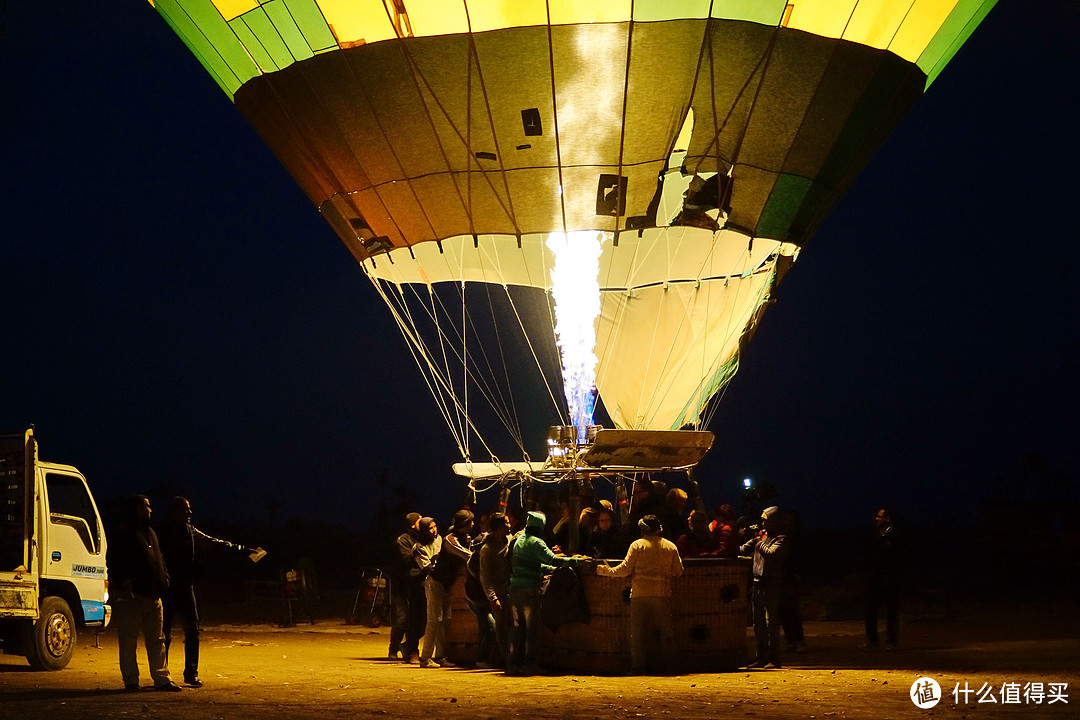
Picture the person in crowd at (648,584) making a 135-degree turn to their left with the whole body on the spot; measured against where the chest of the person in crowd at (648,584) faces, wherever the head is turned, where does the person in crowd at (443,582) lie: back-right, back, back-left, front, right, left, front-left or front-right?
right

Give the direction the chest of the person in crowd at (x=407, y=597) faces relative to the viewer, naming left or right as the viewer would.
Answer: facing to the right of the viewer

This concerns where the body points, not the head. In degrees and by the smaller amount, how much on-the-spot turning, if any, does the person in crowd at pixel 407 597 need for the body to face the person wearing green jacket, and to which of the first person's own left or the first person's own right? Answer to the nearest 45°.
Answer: approximately 45° to the first person's own right

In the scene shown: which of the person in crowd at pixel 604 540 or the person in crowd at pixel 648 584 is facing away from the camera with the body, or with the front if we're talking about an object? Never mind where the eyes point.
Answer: the person in crowd at pixel 648 584

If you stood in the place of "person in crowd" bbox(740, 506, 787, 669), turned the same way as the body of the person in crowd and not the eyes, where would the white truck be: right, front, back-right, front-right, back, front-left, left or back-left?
front-right

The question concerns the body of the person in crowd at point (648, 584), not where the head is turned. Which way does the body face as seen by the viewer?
away from the camera

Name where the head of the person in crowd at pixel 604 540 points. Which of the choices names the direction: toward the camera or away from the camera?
toward the camera

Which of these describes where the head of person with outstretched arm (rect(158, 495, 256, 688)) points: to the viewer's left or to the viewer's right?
to the viewer's right

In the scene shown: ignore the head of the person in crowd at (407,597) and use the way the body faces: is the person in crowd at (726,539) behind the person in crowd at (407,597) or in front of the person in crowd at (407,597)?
in front

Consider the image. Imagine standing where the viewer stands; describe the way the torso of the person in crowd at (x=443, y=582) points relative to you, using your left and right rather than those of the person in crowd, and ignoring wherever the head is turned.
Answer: facing to the right of the viewer

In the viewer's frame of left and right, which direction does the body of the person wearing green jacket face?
facing away from the viewer and to the right of the viewer

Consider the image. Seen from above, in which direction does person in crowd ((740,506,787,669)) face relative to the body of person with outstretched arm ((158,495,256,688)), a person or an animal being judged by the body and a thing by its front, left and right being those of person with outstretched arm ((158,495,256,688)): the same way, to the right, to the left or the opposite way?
the opposite way

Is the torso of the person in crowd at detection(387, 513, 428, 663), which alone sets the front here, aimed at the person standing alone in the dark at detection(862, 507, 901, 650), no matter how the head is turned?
yes

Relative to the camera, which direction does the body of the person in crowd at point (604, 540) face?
toward the camera

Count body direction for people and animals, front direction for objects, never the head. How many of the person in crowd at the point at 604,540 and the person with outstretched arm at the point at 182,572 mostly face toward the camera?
1

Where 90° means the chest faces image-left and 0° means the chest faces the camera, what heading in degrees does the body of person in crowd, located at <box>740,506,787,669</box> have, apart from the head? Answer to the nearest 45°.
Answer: approximately 45°

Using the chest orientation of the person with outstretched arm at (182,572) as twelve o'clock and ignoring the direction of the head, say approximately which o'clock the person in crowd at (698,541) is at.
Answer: the person in crowd at (698,541) is roughly at 12 o'clock from the person with outstretched arm at (182,572).

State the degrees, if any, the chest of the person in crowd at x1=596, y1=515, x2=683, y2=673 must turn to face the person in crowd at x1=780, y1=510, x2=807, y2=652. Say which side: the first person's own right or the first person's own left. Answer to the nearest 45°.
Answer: approximately 45° to the first person's own right

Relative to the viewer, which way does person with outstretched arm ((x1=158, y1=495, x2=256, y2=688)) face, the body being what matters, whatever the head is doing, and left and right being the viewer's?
facing to the right of the viewer

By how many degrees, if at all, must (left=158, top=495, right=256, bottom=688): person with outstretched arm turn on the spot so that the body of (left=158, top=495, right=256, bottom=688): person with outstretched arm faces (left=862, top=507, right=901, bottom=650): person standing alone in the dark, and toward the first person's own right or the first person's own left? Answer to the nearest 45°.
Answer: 0° — they already face them
